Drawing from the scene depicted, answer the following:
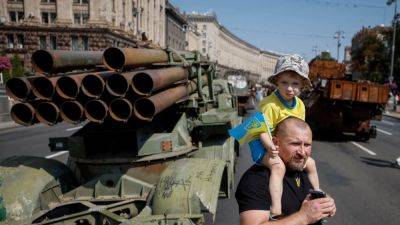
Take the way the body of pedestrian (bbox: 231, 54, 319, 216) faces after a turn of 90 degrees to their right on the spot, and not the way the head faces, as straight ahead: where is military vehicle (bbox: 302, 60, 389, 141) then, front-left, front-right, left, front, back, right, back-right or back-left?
back-right

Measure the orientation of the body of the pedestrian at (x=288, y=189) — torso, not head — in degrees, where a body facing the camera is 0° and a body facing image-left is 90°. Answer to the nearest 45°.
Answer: approximately 315°

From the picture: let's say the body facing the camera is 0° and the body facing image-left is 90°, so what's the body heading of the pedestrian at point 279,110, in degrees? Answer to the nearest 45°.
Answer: approximately 315°

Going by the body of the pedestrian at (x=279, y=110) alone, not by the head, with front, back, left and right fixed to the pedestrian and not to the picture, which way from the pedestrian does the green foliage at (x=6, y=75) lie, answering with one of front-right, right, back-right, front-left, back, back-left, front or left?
back

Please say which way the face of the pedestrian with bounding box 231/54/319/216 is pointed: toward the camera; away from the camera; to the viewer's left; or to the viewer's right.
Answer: toward the camera

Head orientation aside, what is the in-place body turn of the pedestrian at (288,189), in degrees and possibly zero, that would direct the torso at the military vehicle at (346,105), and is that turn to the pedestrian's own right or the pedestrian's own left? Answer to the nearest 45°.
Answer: approximately 135° to the pedestrian's own left

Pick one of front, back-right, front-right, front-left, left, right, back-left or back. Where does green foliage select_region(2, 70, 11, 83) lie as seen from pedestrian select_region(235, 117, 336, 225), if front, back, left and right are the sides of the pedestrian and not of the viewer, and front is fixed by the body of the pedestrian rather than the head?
back
